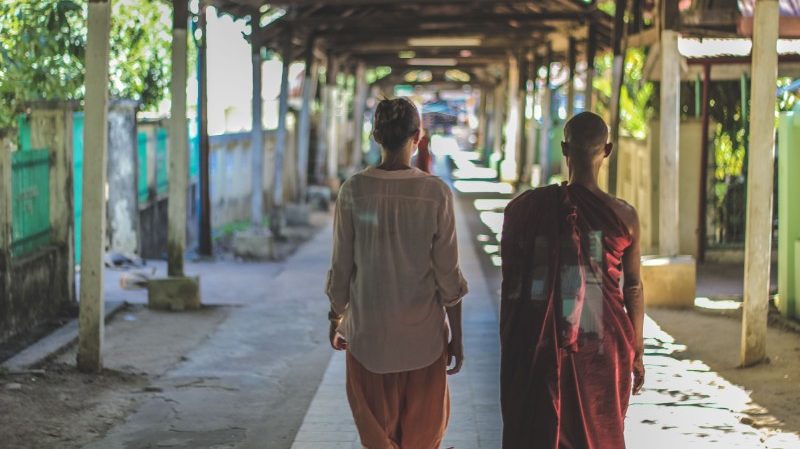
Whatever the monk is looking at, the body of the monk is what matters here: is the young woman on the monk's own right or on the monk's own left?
on the monk's own left

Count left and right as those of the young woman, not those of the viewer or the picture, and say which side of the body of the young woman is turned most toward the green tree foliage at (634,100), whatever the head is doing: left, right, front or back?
front

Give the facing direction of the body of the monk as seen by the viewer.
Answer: away from the camera

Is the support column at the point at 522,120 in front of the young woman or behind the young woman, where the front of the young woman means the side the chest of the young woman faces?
in front

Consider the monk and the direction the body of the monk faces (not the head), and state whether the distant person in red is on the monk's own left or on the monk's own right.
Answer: on the monk's own left

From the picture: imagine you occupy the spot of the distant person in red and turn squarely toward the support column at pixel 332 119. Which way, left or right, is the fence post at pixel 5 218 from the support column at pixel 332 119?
left

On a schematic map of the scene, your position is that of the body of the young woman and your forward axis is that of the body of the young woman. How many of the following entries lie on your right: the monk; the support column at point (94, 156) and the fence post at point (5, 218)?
1

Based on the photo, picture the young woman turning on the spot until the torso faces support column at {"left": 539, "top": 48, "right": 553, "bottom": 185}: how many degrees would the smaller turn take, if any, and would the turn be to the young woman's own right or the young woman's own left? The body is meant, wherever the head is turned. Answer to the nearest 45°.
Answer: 0° — they already face it

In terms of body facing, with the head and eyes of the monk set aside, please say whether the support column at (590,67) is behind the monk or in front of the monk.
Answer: in front

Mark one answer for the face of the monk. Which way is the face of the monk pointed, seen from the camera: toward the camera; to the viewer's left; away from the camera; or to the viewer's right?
away from the camera

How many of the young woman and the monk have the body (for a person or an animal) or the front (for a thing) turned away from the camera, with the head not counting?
2

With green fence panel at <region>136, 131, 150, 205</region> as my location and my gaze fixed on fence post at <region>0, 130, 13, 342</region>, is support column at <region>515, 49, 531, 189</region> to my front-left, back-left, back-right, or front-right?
back-left

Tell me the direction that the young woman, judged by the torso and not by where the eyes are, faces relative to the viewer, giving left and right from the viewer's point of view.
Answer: facing away from the viewer

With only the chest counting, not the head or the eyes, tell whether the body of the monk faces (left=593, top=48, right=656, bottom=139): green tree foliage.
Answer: yes

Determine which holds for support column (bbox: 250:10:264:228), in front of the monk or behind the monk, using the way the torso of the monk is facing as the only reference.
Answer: in front
